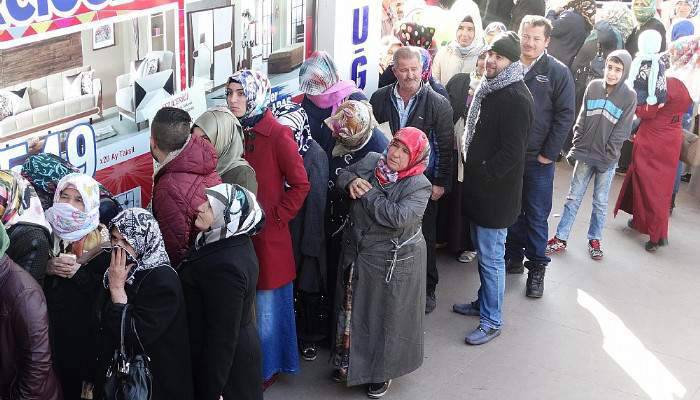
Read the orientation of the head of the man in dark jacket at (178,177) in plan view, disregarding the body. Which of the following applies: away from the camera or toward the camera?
away from the camera

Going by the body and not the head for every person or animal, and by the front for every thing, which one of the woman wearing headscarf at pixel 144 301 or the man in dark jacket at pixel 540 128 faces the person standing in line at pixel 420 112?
the man in dark jacket

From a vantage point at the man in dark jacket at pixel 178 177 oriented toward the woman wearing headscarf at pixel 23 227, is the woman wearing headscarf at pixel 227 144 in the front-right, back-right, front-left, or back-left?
back-right

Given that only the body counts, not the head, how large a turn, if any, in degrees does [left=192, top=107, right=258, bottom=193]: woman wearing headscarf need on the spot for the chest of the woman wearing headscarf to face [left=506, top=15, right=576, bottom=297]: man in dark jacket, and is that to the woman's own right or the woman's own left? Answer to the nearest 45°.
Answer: approximately 135° to the woman's own right
